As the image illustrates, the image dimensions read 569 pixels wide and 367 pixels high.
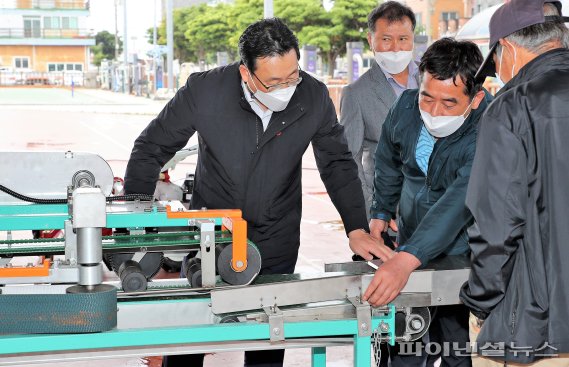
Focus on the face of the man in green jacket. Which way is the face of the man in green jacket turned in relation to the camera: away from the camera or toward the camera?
toward the camera

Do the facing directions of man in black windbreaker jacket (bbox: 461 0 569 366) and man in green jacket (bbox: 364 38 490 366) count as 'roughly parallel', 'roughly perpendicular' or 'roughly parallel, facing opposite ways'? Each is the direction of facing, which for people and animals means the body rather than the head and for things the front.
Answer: roughly perpendicular

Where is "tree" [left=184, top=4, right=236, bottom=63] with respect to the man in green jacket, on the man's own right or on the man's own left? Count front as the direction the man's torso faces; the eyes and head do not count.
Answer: on the man's own right

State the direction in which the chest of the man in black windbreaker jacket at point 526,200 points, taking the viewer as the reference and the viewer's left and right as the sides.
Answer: facing away from the viewer and to the left of the viewer

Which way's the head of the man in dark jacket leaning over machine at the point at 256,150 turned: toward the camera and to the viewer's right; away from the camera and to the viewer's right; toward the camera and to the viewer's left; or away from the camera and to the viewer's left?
toward the camera and to the viewer's right

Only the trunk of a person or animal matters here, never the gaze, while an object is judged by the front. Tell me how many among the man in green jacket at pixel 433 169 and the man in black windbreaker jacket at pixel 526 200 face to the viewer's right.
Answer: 0

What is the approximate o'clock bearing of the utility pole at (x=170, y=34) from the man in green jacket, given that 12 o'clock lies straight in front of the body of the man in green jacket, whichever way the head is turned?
The utility pole is roughly at 4 o'clock from the man in green jacket.

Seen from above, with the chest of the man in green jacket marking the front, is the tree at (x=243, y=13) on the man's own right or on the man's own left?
on the man's own right
